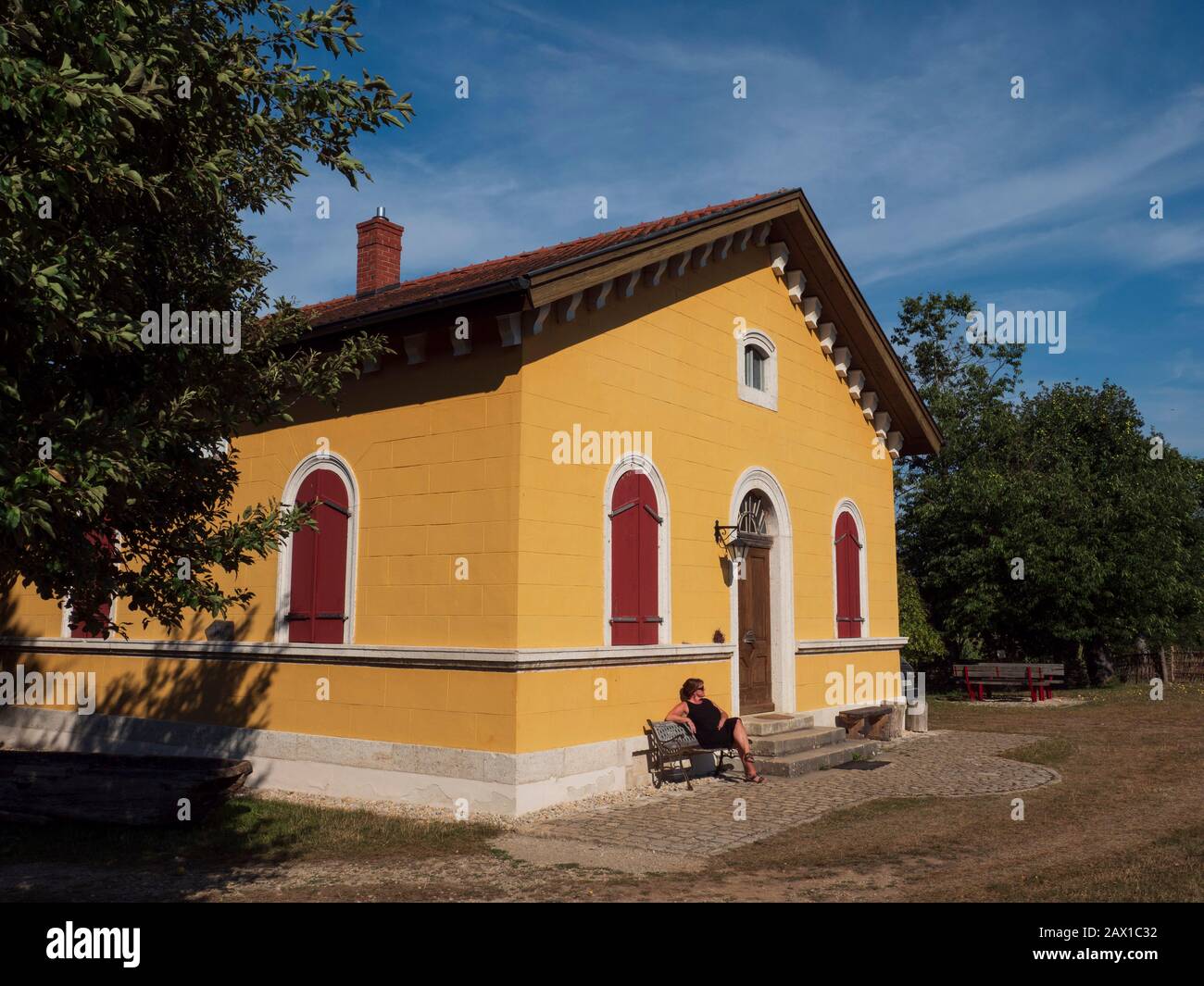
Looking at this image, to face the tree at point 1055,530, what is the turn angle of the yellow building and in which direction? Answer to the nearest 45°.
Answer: approximately 90° to its left

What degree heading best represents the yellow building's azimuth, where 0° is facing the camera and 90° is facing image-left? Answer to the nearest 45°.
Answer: approximately 315°

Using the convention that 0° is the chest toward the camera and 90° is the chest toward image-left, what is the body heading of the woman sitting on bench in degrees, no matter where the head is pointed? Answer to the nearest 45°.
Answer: approximately 315°

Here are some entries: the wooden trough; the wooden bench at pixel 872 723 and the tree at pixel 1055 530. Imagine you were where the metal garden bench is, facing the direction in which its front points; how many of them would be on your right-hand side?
1

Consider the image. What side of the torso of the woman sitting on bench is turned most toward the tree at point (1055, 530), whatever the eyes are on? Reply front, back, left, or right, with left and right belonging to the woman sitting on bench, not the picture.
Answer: left

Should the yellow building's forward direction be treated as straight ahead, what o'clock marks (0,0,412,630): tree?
The tree is roughly at 2 o'clock from the yellow building.

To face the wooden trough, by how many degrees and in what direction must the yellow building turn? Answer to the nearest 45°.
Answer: approximately 90° to its right
